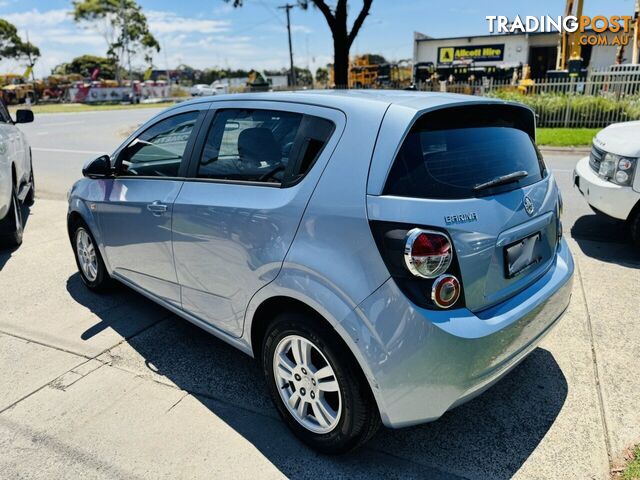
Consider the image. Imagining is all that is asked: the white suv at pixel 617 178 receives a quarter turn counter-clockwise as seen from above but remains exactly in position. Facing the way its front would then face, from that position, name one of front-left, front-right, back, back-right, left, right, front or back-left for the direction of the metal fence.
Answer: back-left

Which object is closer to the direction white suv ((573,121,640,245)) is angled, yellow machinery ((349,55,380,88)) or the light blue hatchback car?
the light blue hatchback car

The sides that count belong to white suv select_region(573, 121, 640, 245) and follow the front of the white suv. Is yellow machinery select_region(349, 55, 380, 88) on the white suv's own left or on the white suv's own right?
on the white suv's own right

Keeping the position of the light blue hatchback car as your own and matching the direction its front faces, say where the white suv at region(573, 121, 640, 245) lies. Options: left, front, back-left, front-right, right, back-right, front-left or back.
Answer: right

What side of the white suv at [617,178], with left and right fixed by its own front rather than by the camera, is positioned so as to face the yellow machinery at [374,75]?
right

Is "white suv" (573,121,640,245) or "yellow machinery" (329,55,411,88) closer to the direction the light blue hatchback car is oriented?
the yellow machinery

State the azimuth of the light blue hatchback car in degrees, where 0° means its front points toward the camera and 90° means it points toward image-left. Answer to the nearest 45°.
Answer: approximately 135°

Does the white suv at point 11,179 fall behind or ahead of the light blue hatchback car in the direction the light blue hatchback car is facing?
ahead

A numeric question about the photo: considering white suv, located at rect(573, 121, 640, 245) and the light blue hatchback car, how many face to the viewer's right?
0

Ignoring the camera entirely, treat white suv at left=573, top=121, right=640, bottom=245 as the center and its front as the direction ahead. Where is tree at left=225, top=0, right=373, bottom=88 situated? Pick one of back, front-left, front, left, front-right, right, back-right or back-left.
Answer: right

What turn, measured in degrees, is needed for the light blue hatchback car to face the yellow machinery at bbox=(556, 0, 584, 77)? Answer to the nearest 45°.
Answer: approximately 90° to its right

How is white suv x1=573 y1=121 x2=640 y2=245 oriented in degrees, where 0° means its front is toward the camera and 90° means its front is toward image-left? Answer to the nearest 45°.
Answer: approximately 45°

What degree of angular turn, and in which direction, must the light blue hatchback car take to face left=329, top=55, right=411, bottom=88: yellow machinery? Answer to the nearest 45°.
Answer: approximately 45° to its right

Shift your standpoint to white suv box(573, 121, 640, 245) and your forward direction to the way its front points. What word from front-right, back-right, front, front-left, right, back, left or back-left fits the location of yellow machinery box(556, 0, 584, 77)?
back-right

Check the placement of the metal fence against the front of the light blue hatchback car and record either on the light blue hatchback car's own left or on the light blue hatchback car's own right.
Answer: on the light blue hatchback car's own right

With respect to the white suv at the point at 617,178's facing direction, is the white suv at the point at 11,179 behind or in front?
in front
